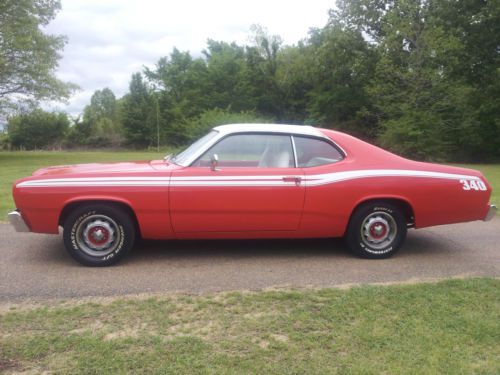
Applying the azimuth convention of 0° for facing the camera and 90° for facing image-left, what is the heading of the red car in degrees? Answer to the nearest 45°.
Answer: approximately 90°

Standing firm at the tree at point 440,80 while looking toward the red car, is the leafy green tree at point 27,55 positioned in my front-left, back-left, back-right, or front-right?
front-right

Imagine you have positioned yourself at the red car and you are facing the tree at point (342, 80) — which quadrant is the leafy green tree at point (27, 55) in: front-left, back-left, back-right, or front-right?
front-left

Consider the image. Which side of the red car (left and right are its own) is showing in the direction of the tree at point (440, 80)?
right

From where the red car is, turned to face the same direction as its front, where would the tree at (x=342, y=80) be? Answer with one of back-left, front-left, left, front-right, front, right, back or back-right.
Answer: right

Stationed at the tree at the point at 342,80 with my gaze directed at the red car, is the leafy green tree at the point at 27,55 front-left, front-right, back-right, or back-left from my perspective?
front-right

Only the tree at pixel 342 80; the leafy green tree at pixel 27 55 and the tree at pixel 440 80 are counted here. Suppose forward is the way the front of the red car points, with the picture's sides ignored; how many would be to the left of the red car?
0

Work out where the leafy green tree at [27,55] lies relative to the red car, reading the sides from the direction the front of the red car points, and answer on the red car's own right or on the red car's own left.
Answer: on the red car's own right

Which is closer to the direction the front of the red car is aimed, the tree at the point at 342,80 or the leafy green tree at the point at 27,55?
the leafy green tree

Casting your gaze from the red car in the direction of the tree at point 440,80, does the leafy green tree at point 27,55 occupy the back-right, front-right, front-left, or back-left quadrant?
front-left
